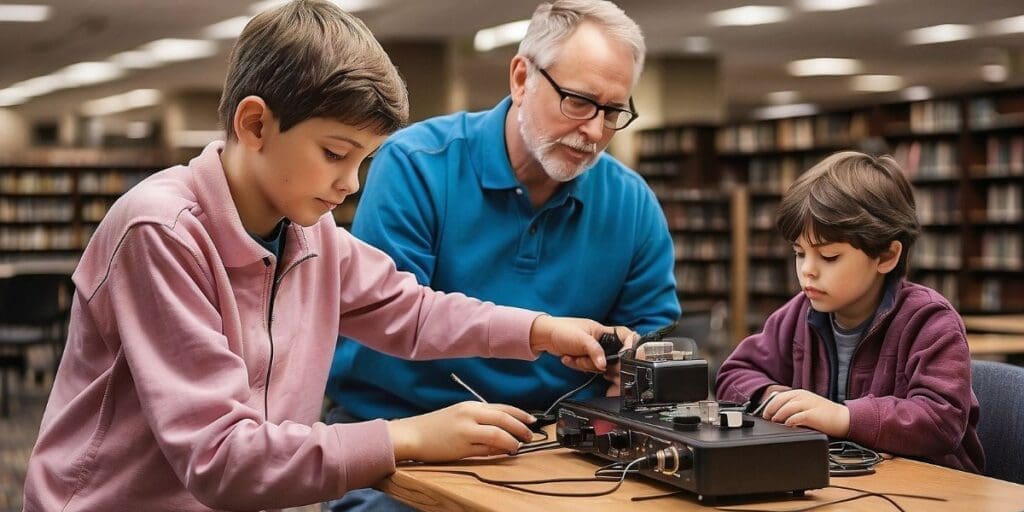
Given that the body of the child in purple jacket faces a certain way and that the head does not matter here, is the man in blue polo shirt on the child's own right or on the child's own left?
on the child's own right

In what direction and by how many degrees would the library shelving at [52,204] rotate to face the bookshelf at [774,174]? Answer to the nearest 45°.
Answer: approximately 45° to its left

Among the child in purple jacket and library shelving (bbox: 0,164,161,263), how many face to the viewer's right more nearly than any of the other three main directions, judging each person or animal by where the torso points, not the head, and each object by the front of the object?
0

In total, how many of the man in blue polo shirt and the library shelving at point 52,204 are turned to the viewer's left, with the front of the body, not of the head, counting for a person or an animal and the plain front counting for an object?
0

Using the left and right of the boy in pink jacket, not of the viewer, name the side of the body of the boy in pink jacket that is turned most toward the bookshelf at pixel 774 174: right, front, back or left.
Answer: left

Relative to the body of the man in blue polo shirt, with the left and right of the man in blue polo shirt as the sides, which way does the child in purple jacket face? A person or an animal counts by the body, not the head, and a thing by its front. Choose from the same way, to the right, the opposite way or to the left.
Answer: to the right

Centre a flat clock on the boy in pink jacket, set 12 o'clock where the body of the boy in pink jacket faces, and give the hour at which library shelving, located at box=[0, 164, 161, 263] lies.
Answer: The library shelving is roughly at 7 o'clock from the boy in pink jacket.

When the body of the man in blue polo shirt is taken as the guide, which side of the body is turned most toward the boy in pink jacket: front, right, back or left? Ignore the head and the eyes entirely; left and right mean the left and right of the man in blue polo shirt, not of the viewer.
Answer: right

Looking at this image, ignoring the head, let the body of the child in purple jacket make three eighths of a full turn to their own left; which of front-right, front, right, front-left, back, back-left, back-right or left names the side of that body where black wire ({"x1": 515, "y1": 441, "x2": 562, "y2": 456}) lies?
back-right

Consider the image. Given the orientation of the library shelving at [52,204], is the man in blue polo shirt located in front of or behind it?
in front

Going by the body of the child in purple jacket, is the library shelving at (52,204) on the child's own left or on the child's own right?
on the child's own right
